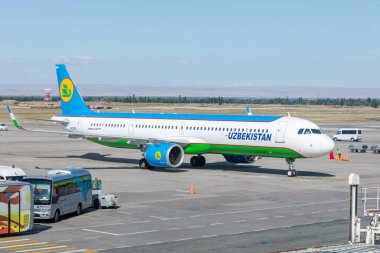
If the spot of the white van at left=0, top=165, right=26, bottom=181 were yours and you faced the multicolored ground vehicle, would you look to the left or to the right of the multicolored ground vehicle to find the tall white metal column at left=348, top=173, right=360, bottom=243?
left

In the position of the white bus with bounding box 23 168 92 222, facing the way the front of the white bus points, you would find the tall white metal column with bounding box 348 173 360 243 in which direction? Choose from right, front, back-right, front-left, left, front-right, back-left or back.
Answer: left

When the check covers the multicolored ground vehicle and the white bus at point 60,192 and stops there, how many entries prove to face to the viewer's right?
0

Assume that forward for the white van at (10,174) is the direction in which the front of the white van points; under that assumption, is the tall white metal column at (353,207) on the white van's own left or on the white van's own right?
on the white van's own right
